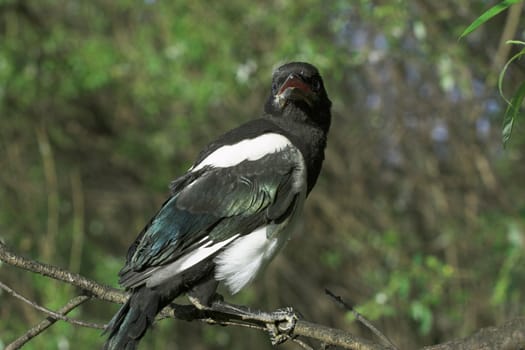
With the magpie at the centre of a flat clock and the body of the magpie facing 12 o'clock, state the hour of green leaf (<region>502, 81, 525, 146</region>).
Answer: The green leaf is roughly at 2 o'clock from the magpie.

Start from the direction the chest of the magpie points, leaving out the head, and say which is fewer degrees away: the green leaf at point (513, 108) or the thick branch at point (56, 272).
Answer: the green leaf

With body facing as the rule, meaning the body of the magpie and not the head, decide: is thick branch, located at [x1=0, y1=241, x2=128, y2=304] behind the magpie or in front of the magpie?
behind

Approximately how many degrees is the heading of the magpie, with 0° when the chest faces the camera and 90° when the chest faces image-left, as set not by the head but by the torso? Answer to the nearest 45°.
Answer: approximately 270°

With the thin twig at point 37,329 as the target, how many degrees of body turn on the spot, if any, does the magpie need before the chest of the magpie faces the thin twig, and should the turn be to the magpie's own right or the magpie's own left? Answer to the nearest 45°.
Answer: approximately 180°

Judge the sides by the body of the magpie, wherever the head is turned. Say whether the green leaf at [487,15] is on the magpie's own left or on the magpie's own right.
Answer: on the magpie's own right

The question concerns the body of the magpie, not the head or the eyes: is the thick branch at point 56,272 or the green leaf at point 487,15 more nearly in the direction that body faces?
the green leaf
